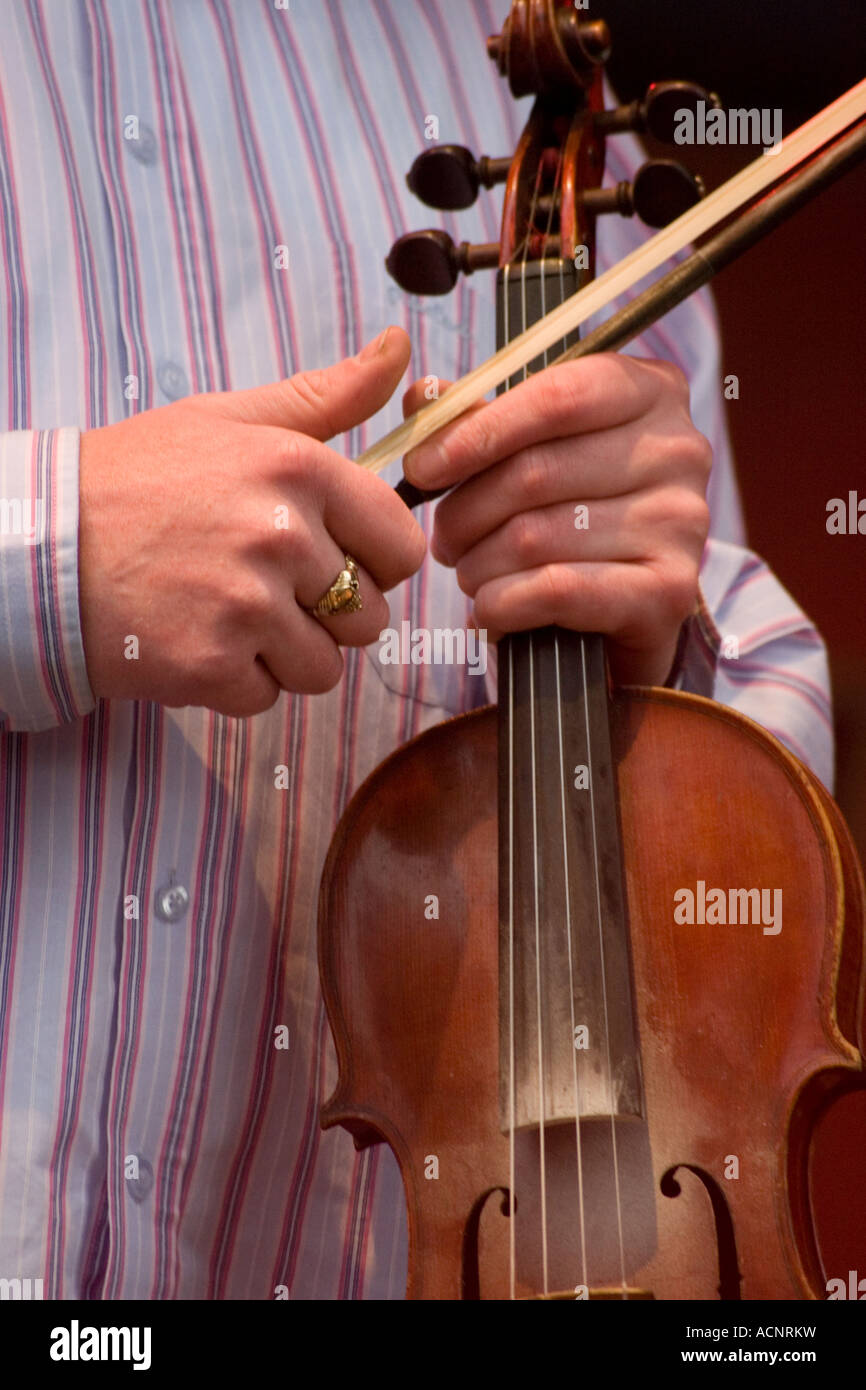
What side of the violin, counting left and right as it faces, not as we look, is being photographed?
front
